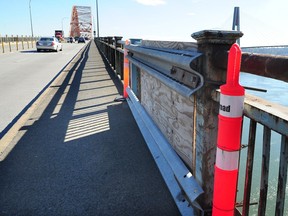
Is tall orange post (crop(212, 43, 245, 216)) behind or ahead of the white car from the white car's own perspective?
behind

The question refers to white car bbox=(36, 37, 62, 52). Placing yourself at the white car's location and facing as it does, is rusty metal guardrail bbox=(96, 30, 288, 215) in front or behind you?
behind

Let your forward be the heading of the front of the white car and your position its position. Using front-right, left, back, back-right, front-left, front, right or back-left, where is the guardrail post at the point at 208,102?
back

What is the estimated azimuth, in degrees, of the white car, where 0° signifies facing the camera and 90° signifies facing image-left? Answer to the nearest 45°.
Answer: approximately 180°
